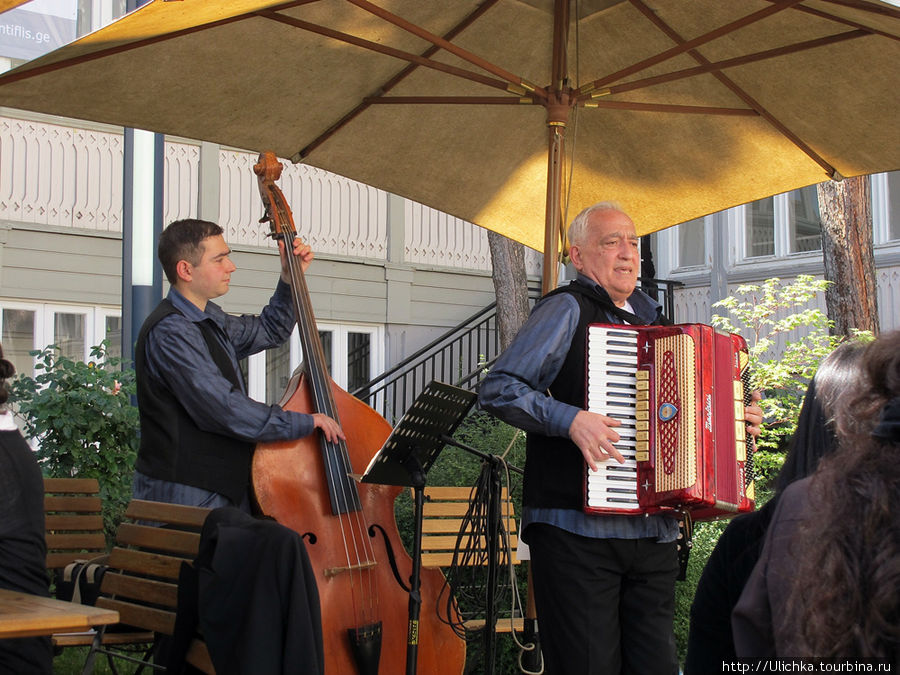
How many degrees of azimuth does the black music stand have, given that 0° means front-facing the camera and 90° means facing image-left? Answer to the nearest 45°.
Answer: approximately 135°

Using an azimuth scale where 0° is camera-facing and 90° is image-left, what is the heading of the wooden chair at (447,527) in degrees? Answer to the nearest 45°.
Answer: approximately 0°

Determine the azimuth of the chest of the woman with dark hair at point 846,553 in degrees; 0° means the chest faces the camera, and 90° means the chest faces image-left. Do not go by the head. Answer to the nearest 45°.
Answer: approximately 180°

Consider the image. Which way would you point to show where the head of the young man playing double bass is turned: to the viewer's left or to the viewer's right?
to the viewer's right

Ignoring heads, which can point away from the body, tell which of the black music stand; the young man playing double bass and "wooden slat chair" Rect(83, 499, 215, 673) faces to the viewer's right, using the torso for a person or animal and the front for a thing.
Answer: the young man playing double bass

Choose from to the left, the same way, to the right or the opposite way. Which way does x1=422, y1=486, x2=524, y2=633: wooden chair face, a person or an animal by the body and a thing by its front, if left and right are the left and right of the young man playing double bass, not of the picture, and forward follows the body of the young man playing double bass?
to the right

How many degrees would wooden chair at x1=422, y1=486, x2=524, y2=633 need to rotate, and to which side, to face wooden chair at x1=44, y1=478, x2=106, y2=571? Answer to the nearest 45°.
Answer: approximately 90° to its right

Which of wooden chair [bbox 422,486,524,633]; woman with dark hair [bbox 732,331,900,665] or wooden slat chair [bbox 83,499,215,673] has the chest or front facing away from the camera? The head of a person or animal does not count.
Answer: the woman with dark hair
